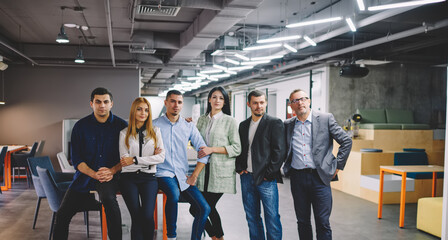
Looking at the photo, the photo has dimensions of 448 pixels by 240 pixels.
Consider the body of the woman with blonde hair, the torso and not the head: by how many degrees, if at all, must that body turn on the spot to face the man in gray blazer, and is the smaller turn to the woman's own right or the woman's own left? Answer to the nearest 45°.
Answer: approximately 90° to the woman's own left

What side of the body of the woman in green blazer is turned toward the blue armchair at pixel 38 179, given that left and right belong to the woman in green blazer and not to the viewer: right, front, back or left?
right

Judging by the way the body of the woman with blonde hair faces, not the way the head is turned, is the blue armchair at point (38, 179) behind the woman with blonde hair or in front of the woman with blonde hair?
behind

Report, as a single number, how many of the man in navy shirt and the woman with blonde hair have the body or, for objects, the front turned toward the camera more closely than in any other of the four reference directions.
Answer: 2

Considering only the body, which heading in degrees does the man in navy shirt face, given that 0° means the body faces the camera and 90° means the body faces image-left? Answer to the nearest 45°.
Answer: approximately 0°

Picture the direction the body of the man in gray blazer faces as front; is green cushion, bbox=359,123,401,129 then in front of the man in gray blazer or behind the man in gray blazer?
behind

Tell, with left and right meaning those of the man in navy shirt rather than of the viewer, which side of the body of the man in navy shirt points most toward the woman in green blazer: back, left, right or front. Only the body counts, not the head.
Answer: left

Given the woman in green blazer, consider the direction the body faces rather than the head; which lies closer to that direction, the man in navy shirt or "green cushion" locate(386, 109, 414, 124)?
the man in navy shirt

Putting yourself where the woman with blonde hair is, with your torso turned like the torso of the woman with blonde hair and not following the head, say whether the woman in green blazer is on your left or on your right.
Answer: on your left

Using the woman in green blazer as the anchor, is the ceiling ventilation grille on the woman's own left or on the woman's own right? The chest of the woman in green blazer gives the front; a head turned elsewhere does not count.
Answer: on the woman's own right
